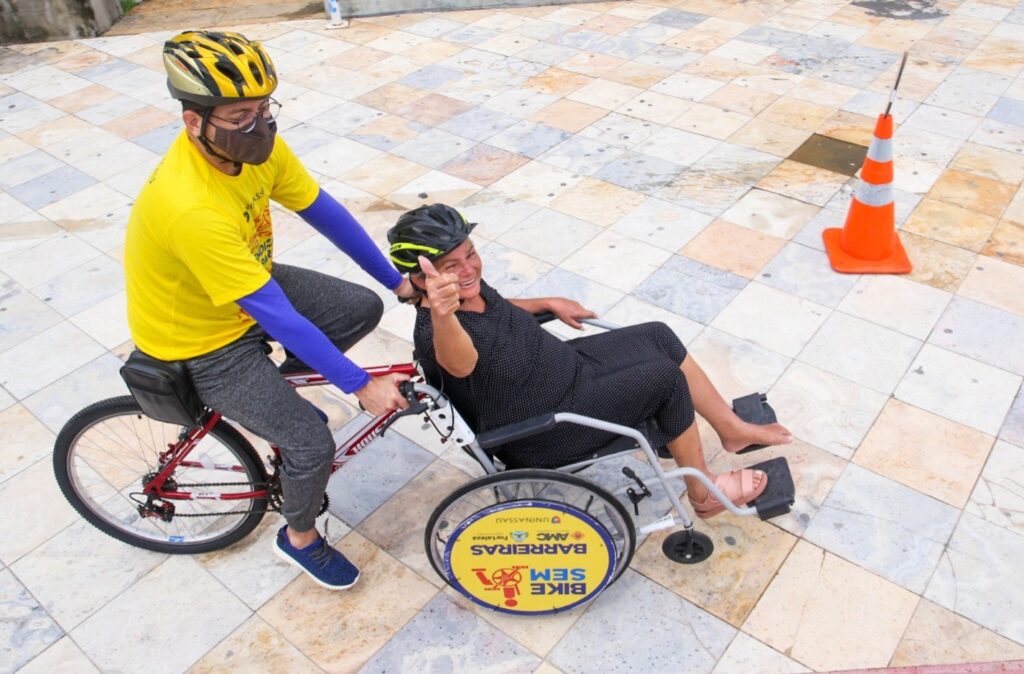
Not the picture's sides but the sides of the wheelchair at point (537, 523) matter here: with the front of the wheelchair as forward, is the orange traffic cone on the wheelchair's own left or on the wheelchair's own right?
on the wheelchair's own left

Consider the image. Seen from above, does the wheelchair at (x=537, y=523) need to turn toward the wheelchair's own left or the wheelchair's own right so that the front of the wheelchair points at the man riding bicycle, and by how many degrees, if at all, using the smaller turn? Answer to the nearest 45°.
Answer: approximately 180°

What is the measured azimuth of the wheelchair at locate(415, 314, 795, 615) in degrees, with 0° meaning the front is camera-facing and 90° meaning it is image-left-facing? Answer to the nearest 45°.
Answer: approximately 270°

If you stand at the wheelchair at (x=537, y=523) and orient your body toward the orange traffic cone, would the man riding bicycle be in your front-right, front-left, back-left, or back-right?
back-left

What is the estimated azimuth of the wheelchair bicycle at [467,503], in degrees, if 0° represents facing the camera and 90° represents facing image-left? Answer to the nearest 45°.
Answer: approximately 270°

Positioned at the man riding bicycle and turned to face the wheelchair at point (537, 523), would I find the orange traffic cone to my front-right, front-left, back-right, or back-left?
front-left

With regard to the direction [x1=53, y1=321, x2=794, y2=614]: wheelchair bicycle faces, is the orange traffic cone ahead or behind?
ahead
